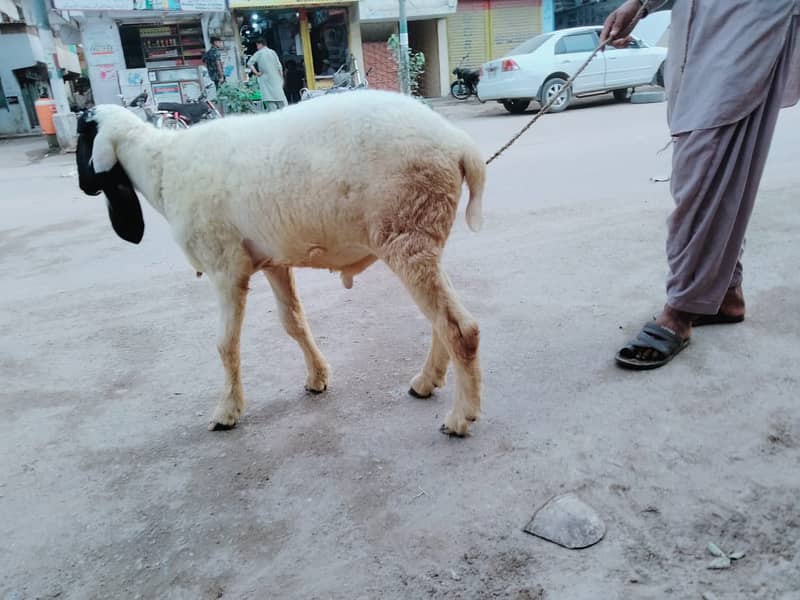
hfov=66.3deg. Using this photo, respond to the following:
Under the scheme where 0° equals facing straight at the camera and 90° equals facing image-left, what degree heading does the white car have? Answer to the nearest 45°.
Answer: approximately 225°

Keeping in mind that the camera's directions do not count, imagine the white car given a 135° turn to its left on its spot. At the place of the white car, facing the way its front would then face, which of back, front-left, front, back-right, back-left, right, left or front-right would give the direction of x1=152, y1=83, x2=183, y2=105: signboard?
front

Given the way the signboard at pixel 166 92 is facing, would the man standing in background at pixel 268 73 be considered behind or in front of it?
in front

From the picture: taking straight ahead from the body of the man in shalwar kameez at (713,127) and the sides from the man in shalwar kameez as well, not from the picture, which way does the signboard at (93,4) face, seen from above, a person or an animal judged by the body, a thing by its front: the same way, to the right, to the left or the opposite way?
to the left

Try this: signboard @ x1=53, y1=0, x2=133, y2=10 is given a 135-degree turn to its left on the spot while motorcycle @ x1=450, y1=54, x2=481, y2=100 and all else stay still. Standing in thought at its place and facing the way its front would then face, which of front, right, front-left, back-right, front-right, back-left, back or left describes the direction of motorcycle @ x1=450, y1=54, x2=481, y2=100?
front-right

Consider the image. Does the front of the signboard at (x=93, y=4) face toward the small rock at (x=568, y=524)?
yes

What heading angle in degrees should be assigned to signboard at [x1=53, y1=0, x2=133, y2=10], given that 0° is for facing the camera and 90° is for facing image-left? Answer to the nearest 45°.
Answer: approximately 0°

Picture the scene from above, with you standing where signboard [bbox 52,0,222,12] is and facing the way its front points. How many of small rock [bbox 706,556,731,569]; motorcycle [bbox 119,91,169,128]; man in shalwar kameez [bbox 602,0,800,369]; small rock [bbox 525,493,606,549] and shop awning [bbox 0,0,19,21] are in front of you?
4

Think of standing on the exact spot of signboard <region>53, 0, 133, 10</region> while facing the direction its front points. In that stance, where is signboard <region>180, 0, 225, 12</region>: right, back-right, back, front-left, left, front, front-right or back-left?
left

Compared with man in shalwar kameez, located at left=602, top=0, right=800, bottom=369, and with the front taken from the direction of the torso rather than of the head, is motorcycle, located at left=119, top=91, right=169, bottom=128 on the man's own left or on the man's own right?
on the man's own right
